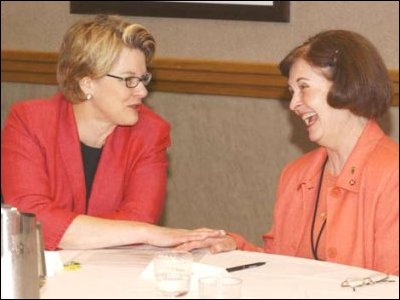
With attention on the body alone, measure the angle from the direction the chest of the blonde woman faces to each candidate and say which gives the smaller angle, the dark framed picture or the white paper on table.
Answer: the white paper on table

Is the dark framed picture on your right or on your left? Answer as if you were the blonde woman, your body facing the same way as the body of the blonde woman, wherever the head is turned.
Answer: on your left

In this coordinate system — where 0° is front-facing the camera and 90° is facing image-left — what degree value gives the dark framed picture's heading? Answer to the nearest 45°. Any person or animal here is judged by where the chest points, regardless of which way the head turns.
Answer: approximately 0°

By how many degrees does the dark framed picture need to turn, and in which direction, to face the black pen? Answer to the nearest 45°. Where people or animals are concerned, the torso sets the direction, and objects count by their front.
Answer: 0° — it already faces it

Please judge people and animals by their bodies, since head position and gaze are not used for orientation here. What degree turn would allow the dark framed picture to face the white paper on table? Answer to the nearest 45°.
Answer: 0° — it already faces it

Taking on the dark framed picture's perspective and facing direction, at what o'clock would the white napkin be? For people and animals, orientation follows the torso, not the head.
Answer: The white napkin is roughly at 12 o'clock from the dark framed picture.

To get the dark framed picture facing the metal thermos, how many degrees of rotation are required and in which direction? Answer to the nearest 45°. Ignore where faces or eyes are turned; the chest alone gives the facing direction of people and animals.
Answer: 0° — it already faces it
